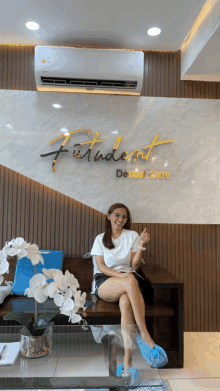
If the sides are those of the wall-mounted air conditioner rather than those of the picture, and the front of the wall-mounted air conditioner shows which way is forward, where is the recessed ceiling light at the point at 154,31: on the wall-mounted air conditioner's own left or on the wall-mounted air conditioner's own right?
on the wall-mounted air conditioner's own left

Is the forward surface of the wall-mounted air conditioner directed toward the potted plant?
yes

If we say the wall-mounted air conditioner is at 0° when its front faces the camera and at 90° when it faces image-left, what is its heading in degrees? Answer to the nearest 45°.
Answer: approximately 0°
